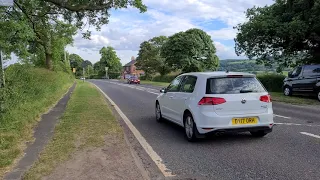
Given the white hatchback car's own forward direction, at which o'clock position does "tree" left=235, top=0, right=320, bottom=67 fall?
The tree is roughly at 2 o'clock from the white hatchback car.

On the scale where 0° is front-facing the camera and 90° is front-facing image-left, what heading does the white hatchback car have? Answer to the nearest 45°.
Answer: approximately 135°

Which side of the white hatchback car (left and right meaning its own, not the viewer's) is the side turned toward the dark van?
right

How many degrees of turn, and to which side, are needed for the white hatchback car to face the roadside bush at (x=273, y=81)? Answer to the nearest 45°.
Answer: approximately 45° to its right
